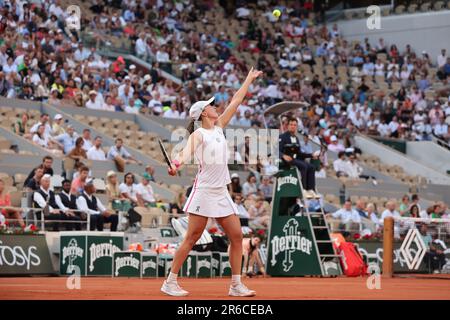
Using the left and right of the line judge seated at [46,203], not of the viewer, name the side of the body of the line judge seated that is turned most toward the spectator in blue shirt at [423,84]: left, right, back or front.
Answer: left

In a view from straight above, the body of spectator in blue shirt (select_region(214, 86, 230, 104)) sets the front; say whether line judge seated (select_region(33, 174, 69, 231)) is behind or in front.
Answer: in front

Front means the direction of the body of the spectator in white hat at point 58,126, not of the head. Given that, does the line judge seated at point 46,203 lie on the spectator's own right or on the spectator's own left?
on the spectator's own right

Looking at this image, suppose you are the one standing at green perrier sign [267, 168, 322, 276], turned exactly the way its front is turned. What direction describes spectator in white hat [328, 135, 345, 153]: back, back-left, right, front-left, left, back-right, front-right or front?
back

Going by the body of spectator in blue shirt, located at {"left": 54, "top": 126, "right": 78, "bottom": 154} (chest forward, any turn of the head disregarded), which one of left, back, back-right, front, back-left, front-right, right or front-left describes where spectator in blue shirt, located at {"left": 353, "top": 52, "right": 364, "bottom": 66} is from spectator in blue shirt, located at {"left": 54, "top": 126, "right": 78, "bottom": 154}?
left

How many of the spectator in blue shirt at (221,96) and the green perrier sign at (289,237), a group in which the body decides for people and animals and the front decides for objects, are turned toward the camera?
2

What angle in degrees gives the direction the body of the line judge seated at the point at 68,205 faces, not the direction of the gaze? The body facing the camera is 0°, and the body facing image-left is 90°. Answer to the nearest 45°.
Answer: approximately 315°

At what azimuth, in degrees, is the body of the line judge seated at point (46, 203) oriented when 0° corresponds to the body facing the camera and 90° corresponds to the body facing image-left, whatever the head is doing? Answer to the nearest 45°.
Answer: approximately 315°

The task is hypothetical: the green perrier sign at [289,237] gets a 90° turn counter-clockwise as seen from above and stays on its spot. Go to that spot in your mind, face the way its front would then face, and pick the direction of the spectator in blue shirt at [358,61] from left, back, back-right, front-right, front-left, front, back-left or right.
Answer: left
